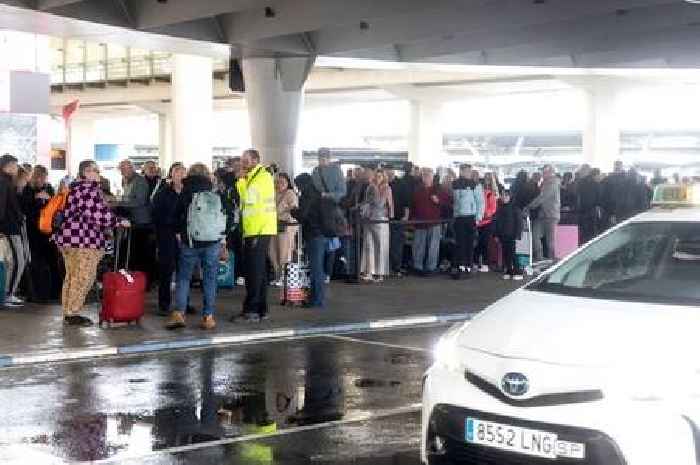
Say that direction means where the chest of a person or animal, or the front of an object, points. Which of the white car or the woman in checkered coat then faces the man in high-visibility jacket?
the woman in checkered coat

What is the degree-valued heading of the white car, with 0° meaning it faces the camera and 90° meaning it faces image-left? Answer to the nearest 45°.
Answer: approximately 45°

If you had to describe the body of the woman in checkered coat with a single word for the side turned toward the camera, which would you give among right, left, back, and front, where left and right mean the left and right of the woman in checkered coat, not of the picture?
right

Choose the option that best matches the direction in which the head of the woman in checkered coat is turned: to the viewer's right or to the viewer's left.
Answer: to the viewer's right

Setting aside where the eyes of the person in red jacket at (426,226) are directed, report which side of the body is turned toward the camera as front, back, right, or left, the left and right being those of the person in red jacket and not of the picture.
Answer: front

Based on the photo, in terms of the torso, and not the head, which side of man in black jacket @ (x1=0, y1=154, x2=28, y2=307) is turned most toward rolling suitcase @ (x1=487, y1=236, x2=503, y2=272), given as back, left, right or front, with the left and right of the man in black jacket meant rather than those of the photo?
front

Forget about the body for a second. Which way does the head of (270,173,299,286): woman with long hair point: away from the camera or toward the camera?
toward the camera

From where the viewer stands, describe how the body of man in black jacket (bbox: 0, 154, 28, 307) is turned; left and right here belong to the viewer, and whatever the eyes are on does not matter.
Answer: facing to the right of the viewer
